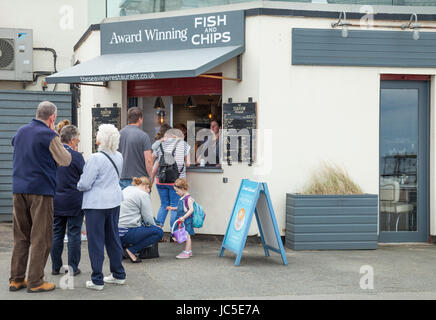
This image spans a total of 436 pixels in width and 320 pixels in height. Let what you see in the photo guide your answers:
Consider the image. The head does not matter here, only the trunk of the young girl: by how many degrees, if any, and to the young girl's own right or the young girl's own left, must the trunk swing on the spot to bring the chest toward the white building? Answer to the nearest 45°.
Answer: approximately 135° to the young girl's own right

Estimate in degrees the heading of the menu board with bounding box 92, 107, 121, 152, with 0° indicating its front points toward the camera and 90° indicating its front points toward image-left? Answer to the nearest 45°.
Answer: approximately 0°

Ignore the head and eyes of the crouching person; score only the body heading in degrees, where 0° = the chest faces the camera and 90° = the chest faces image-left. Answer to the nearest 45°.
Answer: approximately 225°

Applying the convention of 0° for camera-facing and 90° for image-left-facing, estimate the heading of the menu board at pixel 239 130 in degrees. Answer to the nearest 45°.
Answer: approximately 0°

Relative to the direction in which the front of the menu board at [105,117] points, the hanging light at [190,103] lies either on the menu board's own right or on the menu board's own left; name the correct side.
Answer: on the menu board's own left

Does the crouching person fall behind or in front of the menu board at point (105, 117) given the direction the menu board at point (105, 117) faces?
in front

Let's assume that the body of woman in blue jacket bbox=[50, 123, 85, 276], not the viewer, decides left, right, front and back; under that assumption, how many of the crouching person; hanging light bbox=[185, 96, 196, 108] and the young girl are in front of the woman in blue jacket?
3

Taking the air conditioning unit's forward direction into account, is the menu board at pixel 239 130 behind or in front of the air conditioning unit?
in front

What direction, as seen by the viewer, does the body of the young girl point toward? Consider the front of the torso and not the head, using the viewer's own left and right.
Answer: facing to the left of the viewer

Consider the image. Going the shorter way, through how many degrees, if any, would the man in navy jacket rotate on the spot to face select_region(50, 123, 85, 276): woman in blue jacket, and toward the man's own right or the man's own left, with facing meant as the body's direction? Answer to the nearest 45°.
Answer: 0° — they already face them

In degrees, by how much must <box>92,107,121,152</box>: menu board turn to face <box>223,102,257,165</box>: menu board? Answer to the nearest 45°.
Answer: approximately 45° to its left

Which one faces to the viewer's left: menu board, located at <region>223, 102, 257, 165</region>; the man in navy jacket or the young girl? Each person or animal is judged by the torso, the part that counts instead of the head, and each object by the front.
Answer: the young girl

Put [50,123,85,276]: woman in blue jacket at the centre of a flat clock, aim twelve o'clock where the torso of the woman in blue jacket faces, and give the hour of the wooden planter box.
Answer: The wooden planter box is roughly at 1 o'clock from the woman in blue jacket.

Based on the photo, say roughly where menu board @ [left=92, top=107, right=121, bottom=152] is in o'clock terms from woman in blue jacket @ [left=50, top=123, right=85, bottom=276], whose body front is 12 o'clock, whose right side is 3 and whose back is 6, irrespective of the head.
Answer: The menu board is roughly at 11 o'clock from the woman in blue jacket.
